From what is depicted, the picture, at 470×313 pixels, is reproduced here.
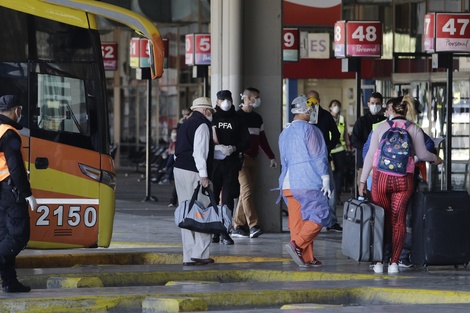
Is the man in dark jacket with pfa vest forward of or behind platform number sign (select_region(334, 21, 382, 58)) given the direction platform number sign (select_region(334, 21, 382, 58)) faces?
forward

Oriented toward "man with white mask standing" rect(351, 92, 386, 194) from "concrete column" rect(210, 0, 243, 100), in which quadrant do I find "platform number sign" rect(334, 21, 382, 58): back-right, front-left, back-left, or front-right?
front-left

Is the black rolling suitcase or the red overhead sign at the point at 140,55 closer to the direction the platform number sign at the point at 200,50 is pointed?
the black rolling suitcase

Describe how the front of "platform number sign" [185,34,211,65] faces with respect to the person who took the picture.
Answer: facing the viewer

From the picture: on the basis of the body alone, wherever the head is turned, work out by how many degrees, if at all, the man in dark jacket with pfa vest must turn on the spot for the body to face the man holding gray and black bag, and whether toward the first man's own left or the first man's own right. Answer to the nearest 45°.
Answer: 0° — they already face them

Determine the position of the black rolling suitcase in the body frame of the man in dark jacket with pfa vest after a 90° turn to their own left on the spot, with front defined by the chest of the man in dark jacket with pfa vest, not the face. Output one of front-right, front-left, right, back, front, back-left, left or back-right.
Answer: front-right

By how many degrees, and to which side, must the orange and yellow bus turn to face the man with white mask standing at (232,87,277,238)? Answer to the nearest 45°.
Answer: approximately 45° to its left

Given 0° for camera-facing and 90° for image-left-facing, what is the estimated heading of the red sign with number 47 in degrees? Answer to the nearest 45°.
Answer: approximately 0°

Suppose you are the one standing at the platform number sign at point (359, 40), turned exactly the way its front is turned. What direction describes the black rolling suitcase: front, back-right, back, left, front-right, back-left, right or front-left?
front

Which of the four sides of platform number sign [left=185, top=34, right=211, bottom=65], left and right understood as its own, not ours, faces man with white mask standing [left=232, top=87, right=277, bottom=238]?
front

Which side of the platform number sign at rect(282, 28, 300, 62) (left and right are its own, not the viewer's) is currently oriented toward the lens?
front

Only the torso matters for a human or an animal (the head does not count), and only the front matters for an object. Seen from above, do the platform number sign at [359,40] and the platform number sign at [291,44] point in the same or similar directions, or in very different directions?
same or similar directions

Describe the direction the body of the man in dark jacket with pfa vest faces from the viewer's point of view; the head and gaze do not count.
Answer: toward the camera
